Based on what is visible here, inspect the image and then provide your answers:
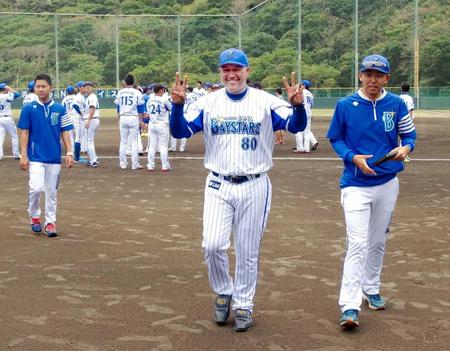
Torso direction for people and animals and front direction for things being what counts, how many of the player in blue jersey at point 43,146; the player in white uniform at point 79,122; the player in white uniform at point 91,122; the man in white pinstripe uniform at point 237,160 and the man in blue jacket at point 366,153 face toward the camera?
3

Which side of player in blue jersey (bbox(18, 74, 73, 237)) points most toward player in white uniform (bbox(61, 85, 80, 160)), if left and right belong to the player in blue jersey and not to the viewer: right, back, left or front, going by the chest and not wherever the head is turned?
back

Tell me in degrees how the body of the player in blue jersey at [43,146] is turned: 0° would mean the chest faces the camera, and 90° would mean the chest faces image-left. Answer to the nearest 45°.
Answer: approximately 0°

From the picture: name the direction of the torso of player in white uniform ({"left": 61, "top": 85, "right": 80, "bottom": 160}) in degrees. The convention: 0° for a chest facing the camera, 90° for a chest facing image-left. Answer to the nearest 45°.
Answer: approximately 225°

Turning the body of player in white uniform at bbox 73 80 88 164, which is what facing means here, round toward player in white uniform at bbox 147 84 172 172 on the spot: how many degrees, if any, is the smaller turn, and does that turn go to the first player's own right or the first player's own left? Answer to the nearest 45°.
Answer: approximately 45° to the first player's own right

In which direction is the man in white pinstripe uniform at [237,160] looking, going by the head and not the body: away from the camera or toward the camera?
toward the camera

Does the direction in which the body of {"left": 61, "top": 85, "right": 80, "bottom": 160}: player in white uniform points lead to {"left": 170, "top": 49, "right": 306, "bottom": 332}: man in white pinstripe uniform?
no

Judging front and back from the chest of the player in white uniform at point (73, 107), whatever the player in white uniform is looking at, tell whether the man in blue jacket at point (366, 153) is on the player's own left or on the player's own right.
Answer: on the player's own right

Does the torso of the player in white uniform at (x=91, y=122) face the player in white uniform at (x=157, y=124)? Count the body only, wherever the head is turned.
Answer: no

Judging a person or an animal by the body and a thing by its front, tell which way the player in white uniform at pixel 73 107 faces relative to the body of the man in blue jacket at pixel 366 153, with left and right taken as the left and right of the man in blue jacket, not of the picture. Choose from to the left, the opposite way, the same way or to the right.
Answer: the opposite way

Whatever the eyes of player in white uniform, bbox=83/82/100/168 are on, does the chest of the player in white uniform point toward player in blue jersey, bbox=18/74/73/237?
no

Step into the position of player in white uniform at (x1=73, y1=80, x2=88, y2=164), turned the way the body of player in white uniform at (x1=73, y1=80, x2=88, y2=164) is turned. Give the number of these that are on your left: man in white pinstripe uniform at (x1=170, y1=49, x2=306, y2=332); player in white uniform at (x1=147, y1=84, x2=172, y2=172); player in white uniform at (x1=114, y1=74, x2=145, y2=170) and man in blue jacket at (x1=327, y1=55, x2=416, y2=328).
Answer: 0

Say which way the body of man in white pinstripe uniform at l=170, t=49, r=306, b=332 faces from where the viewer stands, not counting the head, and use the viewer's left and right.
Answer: facing the viewer
